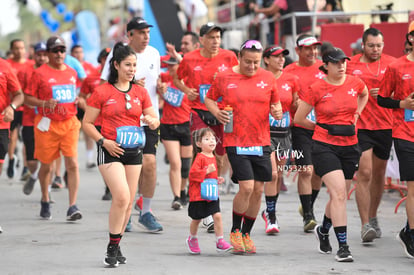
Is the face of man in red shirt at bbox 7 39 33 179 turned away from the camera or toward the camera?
toward the camera

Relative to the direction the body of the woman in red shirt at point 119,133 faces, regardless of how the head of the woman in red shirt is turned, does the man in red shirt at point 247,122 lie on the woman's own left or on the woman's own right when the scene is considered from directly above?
on the woman's own left

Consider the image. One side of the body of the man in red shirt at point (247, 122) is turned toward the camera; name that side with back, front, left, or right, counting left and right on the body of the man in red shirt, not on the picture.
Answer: front

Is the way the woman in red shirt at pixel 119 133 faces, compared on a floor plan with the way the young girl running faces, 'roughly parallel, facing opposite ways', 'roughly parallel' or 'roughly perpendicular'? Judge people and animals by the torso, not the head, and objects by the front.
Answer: roughly parallel

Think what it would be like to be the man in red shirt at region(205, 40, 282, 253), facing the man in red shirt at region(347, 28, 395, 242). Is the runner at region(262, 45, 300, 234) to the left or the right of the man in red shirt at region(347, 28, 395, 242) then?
left

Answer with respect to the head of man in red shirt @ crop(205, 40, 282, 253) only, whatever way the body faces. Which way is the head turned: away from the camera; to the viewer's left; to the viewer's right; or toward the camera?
toward the camera

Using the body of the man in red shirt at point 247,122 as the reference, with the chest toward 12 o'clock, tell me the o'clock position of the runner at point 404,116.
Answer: The runner is roughly at 9 o'clock from the man in red shirt.

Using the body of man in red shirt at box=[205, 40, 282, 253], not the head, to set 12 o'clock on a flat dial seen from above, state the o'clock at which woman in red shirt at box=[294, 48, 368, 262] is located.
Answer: The woman in red shirt is roughly at 9 o'clock from the man in red shirt.

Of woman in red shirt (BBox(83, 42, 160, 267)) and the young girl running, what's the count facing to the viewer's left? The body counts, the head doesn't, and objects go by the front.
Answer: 0

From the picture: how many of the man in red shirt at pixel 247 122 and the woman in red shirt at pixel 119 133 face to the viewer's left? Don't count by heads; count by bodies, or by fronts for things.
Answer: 0

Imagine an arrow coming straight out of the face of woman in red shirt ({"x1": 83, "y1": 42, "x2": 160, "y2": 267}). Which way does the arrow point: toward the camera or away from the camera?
toward the camera

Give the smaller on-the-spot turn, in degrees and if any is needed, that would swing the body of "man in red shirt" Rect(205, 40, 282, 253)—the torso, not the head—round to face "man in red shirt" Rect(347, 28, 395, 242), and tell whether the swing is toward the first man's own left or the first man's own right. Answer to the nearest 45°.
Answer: approximately 135° to the first man's own left

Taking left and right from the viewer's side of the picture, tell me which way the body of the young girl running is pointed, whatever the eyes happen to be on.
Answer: facing the viewer and to the right of the viewer
